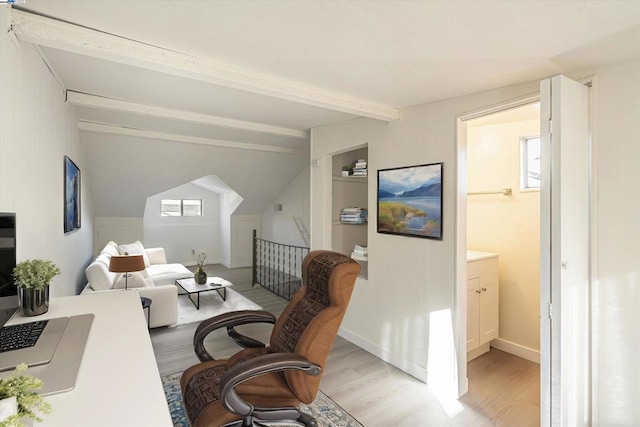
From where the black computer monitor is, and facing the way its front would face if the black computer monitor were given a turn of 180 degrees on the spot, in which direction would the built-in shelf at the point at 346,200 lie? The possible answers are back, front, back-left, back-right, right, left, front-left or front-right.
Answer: back-right

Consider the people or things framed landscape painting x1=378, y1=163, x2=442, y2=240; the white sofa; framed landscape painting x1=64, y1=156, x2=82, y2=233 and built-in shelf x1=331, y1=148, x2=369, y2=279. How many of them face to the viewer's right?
2

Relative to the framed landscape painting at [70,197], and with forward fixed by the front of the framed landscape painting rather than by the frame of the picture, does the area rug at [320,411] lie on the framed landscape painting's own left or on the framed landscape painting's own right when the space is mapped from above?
on the framed landscape painting's own right

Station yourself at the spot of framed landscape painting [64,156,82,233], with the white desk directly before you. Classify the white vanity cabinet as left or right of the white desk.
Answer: left

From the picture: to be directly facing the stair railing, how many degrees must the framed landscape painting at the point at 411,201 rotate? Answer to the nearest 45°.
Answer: approximately 90° to its right

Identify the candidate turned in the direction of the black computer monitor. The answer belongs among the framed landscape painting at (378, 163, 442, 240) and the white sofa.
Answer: the framed landscape painting

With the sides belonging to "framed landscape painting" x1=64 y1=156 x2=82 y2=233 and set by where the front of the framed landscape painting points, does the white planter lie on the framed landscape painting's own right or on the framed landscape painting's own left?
on the framed landscape painting's own right

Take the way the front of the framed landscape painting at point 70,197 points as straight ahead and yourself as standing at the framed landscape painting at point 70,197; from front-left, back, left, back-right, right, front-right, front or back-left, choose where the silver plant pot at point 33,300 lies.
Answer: right

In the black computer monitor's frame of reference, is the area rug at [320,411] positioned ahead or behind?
ahead

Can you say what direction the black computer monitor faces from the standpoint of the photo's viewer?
facing the viewer and to the right of the viewer

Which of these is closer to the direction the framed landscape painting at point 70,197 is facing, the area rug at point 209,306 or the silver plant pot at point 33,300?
the area rug

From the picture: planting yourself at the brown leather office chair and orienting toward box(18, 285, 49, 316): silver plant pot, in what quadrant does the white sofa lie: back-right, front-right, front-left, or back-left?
front-right

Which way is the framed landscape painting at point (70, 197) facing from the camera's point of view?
to the viewer's right

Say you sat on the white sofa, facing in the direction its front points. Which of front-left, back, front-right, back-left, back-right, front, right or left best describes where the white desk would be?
right

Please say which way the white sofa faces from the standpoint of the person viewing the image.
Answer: facing to the right of the viewer
